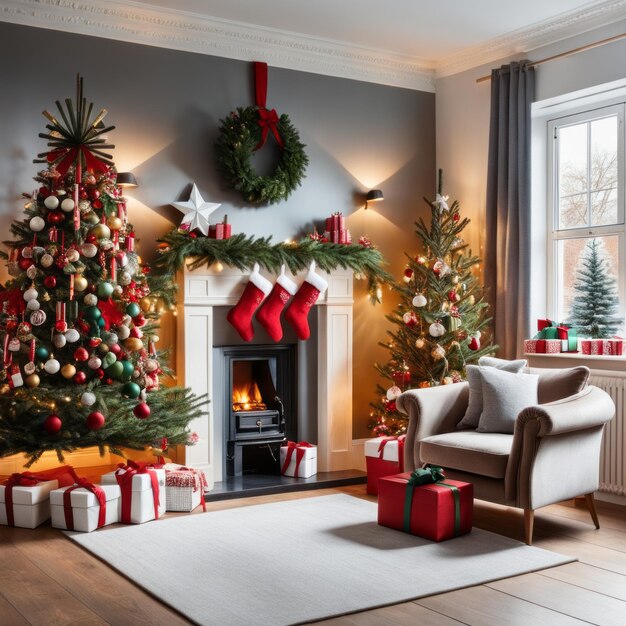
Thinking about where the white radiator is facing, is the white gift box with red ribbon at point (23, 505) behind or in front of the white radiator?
in front

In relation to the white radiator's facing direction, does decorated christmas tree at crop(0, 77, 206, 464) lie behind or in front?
in front

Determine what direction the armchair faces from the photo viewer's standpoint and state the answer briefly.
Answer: facing the viewer and to the left of the viewer

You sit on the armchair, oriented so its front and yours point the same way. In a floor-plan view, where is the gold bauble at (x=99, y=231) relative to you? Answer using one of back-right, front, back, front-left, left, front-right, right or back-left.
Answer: front-right

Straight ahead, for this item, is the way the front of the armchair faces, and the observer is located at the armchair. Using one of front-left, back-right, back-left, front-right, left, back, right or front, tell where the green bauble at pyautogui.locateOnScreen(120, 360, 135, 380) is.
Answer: front-right

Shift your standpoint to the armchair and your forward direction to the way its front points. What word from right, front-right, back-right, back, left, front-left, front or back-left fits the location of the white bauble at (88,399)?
front-right

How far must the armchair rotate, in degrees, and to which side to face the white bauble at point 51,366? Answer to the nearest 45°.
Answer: approximately 45° to its right

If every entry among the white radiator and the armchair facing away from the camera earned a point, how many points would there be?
0

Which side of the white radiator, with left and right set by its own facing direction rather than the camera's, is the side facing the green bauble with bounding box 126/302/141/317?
front

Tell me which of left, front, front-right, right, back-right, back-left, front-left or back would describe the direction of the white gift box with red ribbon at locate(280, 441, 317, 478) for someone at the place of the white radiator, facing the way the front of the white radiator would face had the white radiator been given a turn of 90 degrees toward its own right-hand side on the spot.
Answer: front-left

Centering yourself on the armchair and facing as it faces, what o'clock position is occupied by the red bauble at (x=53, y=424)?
The red bauble is roughly at 1 o'clock from the armchair.

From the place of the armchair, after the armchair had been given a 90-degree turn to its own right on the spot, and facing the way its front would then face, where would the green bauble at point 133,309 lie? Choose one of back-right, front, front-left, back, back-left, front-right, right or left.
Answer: front-left

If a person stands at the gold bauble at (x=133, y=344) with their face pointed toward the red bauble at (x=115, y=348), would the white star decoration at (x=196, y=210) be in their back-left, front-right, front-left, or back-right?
back-right

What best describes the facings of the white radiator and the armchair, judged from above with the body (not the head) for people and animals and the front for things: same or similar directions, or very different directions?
same or similar directions

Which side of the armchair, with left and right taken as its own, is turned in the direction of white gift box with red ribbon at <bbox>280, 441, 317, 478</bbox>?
right

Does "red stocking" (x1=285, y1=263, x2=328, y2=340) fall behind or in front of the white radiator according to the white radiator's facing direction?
in front

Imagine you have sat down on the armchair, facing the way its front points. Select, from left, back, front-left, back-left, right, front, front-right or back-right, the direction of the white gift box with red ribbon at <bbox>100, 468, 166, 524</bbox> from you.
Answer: front-right

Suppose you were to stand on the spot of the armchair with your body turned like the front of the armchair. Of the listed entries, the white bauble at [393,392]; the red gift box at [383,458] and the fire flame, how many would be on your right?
3

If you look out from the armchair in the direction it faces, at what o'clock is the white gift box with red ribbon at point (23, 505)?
The white gift box with red ribbon is roughly at 1 o'clock from the armchair.
